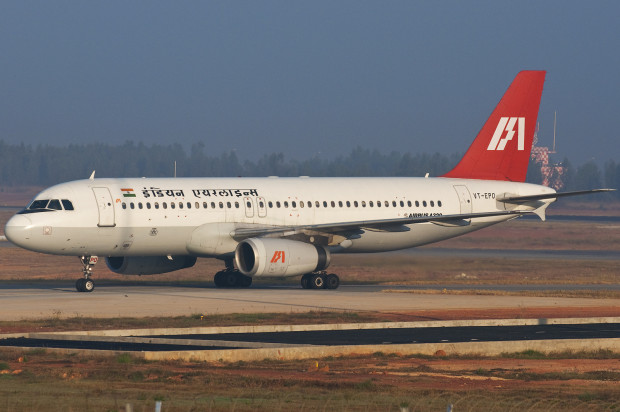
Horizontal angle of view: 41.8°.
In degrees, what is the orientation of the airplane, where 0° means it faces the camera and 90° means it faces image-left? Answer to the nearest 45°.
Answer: approximately 45°
